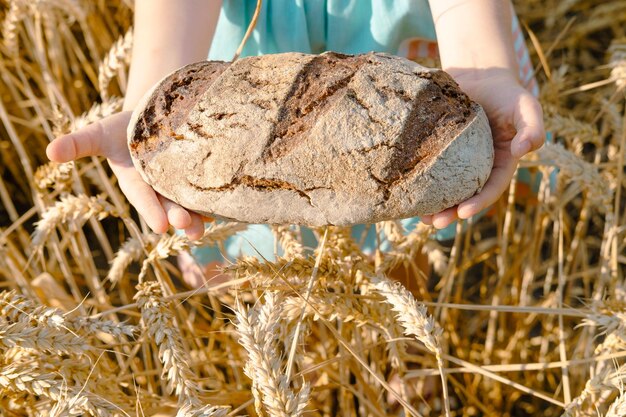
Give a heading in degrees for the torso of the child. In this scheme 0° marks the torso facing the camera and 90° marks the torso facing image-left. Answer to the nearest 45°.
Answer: approximately 0°

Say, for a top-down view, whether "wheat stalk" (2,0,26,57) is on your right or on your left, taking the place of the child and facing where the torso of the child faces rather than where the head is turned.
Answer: on your right

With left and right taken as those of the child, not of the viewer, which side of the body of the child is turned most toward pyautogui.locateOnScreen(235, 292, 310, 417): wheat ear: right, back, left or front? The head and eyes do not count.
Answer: front

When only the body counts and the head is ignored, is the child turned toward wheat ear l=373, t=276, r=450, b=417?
yes

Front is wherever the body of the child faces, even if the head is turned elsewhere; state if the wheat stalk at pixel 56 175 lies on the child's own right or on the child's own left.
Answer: on the child's own right
